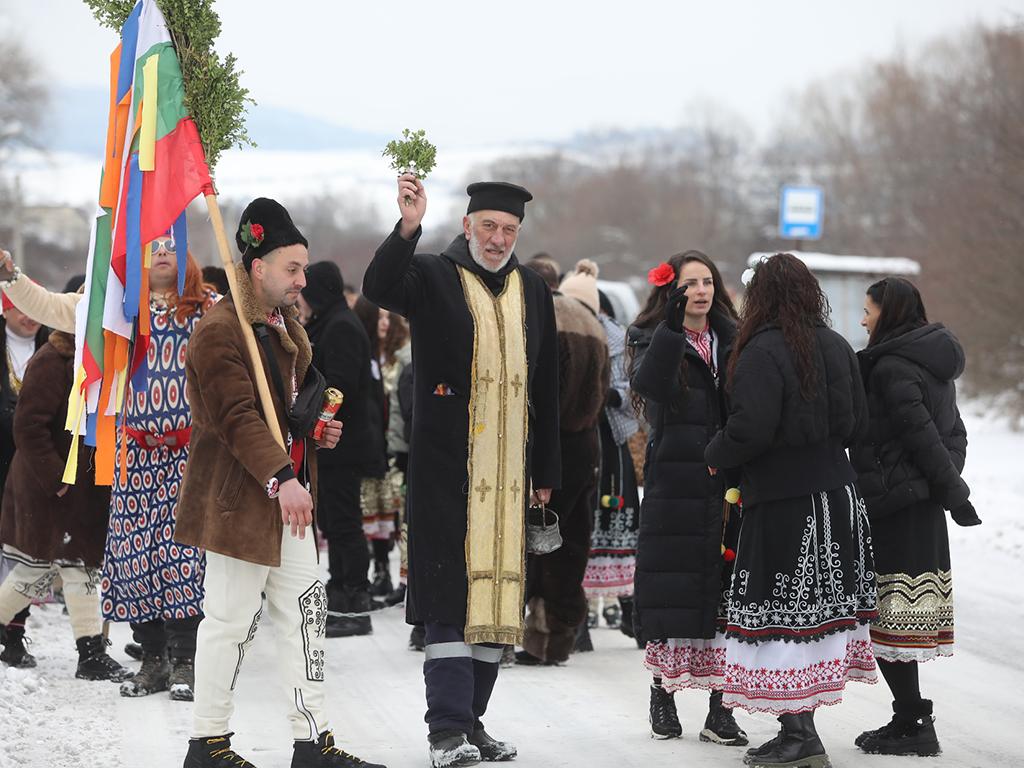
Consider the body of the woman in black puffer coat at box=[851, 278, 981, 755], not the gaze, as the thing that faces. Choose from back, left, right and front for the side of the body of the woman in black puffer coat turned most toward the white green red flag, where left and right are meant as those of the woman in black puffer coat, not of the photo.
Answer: front

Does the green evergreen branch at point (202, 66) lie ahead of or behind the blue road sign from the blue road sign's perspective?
ahead

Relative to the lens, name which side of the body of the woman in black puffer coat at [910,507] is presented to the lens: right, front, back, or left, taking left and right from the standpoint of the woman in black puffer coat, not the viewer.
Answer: left

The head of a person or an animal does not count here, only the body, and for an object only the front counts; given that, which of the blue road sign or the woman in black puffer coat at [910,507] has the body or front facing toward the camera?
the blue road sign

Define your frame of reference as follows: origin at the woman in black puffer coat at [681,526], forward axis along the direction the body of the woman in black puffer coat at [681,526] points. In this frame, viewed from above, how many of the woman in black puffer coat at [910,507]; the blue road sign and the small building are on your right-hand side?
0

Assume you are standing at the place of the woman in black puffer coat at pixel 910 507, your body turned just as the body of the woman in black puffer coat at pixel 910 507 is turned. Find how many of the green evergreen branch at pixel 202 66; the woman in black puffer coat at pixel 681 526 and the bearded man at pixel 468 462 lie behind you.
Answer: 0

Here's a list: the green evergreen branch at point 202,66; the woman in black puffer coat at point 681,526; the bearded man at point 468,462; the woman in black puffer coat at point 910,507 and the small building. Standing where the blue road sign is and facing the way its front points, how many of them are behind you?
0

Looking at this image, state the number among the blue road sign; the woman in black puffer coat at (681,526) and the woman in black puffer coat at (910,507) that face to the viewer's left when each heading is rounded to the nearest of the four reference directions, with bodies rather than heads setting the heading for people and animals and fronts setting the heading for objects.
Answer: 1

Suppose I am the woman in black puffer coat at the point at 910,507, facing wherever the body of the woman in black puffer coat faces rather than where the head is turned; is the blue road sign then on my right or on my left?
on my right

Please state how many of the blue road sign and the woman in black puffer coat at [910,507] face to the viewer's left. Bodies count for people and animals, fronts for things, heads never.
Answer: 1

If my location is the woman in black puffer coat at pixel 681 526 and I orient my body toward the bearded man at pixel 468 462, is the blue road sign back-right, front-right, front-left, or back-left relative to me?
back-right

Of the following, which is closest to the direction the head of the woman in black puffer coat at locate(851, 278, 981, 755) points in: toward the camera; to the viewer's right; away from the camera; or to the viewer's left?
to the viewer's left

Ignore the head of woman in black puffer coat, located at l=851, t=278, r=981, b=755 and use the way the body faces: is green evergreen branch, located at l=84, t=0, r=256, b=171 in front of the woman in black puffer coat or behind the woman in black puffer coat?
in front

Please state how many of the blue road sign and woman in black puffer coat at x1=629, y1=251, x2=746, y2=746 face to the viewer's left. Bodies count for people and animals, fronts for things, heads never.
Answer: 0

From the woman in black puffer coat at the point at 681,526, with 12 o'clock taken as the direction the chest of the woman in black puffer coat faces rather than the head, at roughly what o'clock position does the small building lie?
The small building is roughly at 8 o'clock from the woman in black puffer coat.

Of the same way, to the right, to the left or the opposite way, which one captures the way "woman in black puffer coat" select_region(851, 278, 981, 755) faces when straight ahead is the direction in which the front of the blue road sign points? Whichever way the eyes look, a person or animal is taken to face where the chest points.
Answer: to the right

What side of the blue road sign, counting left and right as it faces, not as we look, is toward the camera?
front
